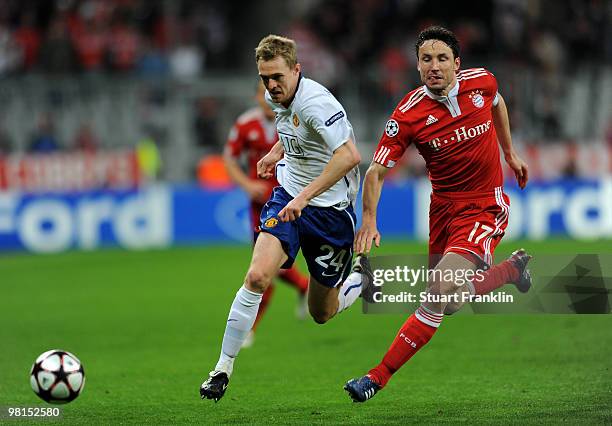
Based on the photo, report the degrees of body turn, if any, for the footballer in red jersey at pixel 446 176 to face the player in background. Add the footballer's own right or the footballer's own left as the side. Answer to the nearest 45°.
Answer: approximately 90° to the footballer's own right

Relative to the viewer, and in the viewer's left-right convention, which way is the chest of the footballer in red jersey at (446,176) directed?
facing the viewer and to the left of the viewer
